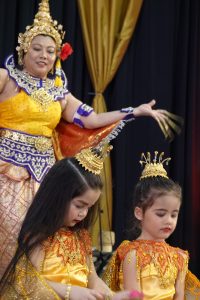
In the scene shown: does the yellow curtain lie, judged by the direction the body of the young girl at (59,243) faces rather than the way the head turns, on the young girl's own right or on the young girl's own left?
on the young girl's own left

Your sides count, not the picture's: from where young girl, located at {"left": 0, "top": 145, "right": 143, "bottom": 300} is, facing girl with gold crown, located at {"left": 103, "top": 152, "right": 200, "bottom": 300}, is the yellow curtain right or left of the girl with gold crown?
left

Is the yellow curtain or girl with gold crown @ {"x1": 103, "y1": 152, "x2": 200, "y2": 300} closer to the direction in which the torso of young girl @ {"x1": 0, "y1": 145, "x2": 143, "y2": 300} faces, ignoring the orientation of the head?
the girl with gold crown

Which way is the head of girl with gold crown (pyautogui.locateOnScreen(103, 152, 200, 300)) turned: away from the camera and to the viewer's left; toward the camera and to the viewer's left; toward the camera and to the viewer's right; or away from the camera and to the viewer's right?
toward the camera and to the viewer's right

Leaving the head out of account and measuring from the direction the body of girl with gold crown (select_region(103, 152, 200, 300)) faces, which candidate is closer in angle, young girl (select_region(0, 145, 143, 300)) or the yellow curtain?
the young girl

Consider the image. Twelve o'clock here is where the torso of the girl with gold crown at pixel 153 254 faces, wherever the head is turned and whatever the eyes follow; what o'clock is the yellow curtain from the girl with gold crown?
The yellow curtain is roughly at 7 o'clock from the girl with gold crown.

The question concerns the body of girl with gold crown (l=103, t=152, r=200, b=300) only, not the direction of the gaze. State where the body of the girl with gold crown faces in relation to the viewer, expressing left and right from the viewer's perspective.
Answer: facing the viewer and to the right of the viewer

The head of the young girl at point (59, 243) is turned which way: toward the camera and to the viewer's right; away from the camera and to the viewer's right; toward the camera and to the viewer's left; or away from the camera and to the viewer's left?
toward the camera and to the viewer's right

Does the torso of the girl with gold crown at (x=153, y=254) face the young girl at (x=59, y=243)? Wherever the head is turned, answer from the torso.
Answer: no

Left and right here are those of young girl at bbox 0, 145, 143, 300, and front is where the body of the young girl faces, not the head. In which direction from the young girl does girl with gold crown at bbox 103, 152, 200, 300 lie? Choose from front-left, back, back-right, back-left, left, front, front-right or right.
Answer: left

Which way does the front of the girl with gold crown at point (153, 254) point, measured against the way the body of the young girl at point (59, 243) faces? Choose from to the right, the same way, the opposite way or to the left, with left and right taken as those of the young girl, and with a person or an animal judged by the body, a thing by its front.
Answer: the same way

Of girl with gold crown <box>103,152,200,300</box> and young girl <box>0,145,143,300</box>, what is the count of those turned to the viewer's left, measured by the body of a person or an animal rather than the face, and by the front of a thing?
0
